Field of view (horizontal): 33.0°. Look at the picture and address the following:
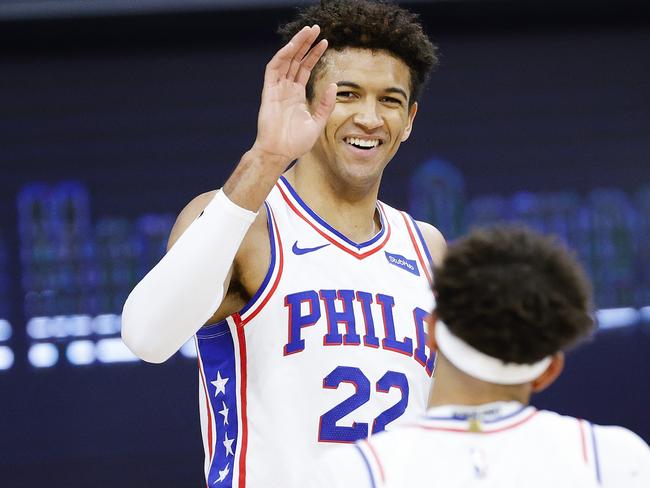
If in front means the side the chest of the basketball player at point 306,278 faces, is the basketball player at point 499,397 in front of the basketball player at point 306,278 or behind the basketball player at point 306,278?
in front

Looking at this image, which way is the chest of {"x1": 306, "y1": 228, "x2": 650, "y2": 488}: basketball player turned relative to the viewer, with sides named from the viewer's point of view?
facing away from the viewer

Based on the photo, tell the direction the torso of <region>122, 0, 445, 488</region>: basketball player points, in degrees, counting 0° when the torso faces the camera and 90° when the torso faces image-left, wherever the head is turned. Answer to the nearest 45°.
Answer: approximately 315°

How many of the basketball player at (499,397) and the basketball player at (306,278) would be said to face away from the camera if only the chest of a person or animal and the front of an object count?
1

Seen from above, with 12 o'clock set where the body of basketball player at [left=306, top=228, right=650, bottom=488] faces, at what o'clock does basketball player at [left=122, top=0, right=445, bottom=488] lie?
basketball player at [left=122, top=0, right=445, bottom=488] is roughly at 11 o'clock from basketball player at [left=306, top=228, right=650, bottom=488].

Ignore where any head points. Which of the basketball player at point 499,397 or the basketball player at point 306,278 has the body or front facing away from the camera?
the basketball player at point 499,397
